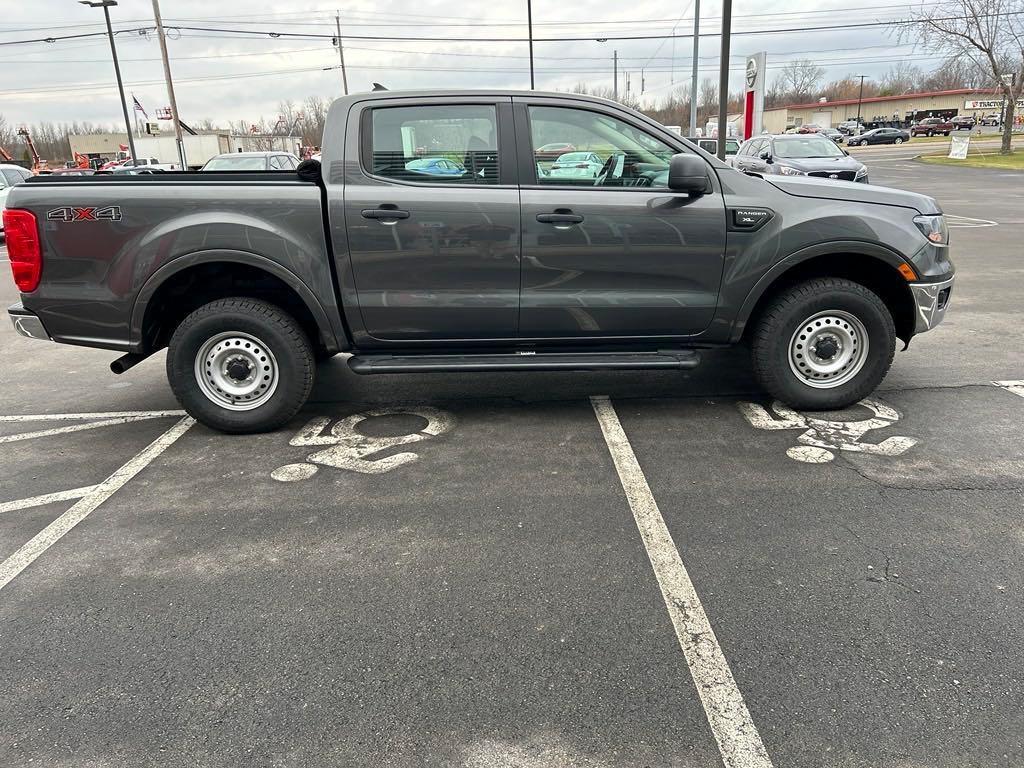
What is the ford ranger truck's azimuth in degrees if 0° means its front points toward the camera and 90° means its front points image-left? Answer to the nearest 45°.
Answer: approximately 270°

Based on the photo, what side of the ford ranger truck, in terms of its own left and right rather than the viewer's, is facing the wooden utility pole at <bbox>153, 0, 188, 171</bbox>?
left

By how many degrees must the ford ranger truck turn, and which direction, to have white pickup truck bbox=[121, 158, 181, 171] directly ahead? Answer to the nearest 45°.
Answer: approximately 135° to its left

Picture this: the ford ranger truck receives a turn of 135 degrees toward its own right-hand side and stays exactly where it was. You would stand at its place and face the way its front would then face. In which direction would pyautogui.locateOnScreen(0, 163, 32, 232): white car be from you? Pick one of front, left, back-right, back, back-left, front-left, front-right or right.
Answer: right
